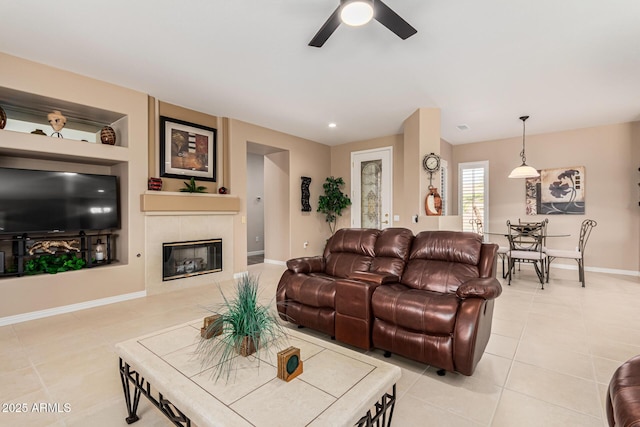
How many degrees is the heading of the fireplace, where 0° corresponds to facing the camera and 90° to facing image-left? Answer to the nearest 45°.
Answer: approximately 315°

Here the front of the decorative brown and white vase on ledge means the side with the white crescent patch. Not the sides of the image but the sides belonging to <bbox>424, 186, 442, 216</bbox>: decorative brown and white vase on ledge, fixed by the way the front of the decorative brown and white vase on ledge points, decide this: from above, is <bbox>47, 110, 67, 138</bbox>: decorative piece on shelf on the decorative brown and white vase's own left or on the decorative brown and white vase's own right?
on the decorative brown and white vase's own right

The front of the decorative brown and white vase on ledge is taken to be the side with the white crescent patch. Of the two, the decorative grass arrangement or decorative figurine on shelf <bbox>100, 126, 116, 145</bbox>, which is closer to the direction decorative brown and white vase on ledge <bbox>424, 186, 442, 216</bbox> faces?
the decorative grass arrangement

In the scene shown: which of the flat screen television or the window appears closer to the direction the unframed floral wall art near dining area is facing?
the flat screen television

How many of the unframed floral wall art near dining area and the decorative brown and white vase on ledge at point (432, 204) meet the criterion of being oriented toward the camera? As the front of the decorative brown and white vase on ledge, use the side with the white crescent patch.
2

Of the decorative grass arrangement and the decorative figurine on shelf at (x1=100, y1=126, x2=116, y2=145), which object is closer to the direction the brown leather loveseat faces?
the decorative grass arrangement

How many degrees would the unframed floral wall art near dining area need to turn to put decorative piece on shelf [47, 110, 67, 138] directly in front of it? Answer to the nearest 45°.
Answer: approximately 45° to its right

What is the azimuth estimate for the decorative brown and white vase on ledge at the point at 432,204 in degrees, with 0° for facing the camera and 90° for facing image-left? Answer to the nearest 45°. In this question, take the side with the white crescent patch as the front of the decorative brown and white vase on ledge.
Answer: approximately 0°

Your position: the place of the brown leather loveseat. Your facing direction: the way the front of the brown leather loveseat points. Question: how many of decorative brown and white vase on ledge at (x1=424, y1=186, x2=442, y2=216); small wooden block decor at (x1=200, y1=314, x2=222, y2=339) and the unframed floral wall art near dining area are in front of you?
1

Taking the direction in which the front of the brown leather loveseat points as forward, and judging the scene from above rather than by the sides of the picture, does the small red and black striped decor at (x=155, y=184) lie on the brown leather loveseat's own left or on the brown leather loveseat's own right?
on the brown leather loveseat's own right

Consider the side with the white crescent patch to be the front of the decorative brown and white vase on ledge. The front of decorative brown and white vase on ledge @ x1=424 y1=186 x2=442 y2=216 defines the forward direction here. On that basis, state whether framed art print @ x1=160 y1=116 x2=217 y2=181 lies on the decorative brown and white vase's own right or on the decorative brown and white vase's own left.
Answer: on the decorative brown and white vase's own right
